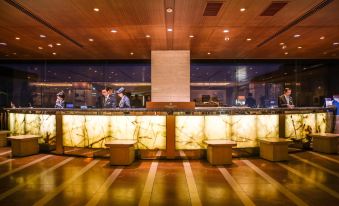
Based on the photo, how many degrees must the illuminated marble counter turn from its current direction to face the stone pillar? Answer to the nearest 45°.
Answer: approximately 180°

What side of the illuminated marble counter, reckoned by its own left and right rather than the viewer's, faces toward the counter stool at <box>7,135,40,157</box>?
right

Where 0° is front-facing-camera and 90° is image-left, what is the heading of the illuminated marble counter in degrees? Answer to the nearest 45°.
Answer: approximately 0°

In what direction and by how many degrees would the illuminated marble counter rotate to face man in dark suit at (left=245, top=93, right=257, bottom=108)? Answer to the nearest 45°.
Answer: approximately 135° to its left

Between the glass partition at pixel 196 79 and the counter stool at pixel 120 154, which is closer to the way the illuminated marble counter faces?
the counter stool

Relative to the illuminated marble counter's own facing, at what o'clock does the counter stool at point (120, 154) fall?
The counter stool is roughly at 2 o'clock from the illuminated marble counter.

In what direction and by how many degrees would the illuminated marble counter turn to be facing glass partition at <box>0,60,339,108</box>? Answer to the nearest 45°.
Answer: approximately 180°
